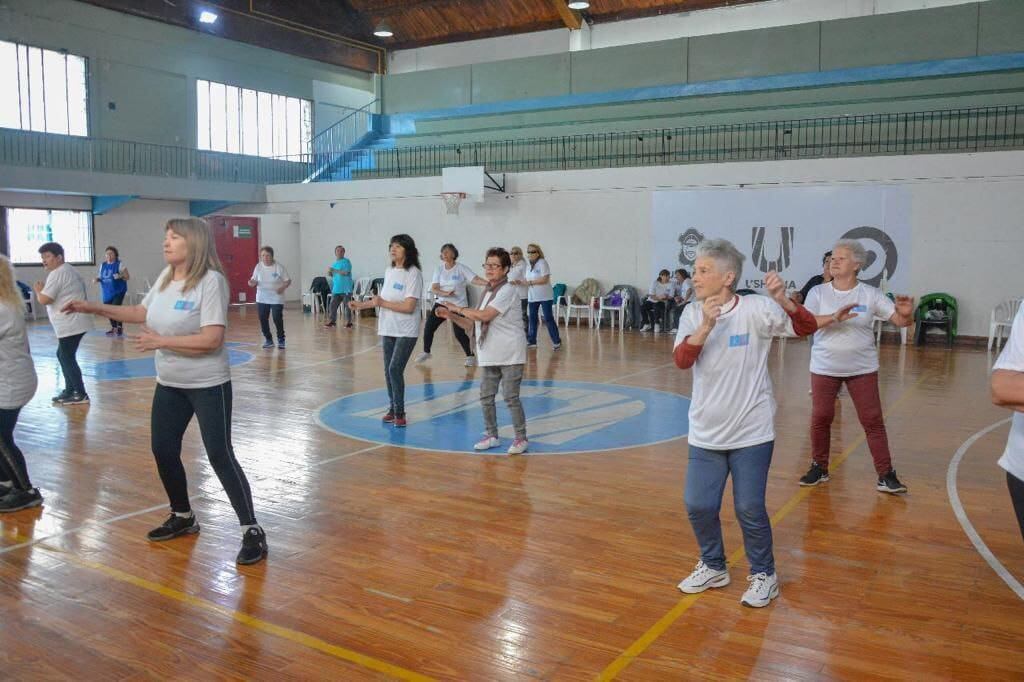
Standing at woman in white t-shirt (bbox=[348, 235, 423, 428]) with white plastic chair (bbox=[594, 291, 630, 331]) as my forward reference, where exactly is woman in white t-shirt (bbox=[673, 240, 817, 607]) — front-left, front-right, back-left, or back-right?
back-right

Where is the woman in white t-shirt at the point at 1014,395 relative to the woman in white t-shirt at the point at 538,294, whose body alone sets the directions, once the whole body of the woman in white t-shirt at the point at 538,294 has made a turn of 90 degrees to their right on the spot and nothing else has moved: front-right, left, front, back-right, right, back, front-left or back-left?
back-left

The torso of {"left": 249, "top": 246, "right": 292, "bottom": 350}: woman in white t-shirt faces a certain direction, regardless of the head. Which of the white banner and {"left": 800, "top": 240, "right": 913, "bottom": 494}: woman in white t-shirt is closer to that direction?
the woman in white t-shirt

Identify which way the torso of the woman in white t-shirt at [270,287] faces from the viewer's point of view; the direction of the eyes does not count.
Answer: toward the camera

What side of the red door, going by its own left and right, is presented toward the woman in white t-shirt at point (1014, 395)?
front

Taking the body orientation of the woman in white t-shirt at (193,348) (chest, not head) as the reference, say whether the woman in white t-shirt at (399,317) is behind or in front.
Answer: behind

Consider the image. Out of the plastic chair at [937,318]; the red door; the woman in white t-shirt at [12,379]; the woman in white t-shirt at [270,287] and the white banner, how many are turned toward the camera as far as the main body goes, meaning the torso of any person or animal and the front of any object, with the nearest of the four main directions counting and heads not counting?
4

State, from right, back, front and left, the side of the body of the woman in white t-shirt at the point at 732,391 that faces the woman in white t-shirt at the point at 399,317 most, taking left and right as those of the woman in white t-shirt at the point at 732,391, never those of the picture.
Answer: right

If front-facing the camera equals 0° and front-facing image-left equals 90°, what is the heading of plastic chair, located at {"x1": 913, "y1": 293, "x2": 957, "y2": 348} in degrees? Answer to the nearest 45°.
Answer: approximately 0°

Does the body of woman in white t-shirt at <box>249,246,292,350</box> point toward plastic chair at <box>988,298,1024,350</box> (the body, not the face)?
no

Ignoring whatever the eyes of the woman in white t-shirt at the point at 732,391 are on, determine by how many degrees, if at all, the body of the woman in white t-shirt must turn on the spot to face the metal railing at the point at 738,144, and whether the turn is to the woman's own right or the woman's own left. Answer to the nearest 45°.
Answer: approximately 135° to the woman's own right

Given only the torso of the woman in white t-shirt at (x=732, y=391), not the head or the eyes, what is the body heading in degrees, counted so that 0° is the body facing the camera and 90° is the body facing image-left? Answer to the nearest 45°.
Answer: approximately 45°

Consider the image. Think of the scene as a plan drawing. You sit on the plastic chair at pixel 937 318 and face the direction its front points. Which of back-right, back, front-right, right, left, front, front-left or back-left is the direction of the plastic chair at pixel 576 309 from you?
right

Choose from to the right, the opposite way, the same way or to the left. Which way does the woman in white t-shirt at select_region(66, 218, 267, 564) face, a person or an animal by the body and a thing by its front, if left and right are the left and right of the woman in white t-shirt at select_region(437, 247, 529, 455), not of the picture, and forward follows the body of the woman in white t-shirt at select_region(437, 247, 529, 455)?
the same way

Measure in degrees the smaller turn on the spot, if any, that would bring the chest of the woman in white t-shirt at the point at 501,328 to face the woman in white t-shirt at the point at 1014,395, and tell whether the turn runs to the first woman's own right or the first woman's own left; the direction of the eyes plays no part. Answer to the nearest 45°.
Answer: approximately 45° to the first woman's own left

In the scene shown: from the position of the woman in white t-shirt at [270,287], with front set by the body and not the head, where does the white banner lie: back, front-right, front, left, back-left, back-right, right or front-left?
left

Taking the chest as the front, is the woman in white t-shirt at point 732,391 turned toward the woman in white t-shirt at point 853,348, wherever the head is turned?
no

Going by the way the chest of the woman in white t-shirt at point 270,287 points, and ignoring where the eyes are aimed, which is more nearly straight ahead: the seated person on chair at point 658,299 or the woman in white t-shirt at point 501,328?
the woman in white t-shirt
